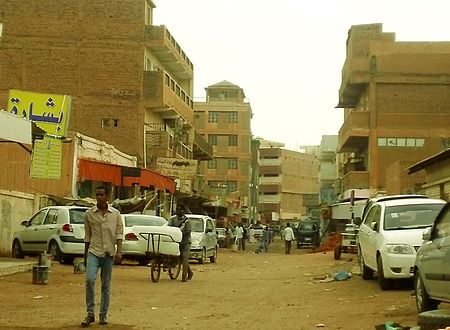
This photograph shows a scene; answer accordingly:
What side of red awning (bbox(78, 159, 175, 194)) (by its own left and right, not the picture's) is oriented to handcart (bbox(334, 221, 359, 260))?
front

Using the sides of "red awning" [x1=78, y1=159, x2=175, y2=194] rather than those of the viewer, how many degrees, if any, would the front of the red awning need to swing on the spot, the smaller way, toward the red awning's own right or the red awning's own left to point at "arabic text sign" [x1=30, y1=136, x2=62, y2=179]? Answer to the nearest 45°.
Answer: approximately 45° to the red awning's own right

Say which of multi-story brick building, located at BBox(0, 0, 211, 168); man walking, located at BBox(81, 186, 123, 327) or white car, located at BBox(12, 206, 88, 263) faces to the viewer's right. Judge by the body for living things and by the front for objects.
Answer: the multi-story brick building

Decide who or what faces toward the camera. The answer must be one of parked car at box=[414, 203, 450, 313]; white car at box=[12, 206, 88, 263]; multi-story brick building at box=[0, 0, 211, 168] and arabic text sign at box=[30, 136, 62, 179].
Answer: the arabic text sign

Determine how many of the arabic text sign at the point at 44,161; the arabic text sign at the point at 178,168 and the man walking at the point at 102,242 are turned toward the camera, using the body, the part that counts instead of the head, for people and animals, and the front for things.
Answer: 3

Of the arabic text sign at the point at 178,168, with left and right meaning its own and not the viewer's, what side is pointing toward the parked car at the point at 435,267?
front

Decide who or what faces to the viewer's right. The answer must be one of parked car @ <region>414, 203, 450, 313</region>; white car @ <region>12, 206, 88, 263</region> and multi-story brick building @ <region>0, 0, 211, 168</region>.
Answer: the multi-story brick building

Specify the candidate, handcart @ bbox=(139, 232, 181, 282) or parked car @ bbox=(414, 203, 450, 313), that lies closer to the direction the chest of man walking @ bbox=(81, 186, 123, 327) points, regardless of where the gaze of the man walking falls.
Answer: the parked car

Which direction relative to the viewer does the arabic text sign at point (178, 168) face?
toward the camera

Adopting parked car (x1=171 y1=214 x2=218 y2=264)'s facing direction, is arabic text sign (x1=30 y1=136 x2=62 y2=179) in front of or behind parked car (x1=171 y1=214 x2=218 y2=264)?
in front

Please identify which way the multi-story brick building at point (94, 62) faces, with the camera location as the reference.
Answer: facing to the right of the viewer

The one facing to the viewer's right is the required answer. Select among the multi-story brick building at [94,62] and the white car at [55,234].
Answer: the multi-story brick building
